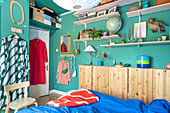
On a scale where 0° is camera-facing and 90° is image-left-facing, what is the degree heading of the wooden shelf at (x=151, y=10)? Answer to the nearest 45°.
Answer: approximately 45°

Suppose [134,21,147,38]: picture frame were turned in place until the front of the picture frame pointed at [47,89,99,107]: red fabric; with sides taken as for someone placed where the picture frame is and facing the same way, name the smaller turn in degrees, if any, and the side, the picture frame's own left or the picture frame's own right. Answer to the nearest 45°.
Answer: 0° — it already faces it

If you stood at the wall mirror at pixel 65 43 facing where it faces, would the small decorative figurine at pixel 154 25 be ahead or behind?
ahead

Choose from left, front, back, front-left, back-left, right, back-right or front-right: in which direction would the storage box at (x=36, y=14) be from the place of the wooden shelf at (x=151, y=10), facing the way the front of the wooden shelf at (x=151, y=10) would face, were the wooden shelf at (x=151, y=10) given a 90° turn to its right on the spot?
front-left

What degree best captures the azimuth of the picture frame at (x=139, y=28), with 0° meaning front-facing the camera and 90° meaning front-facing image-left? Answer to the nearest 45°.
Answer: approximately 45°

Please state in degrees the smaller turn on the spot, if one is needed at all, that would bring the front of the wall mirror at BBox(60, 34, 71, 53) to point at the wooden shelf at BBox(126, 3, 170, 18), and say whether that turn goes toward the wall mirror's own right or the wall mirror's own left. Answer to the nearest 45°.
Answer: approximately 45° to the wall mirror's own left
